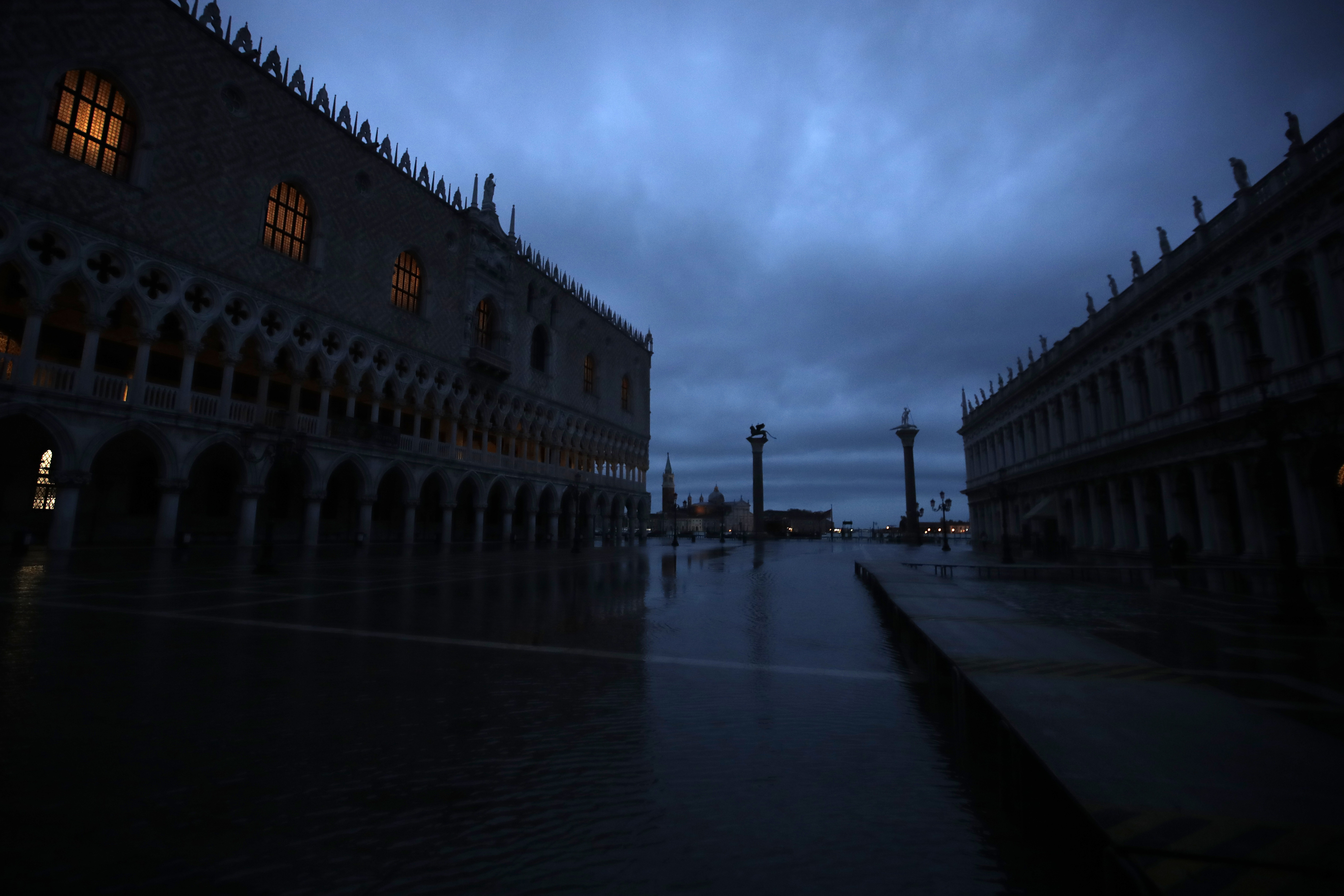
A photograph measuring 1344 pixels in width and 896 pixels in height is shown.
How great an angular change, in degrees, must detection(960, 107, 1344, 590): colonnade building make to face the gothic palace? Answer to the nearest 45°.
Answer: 0° — it already faces it

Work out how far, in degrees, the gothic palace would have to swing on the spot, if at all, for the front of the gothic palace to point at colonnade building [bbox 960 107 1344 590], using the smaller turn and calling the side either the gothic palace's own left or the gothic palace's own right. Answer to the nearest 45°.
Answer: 0° — it already faces it

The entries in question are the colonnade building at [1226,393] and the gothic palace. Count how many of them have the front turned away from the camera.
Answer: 0

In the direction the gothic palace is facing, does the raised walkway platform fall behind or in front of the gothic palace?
in front

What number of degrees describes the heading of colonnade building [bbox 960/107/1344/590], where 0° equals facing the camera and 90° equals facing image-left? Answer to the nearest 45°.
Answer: approximately 45°

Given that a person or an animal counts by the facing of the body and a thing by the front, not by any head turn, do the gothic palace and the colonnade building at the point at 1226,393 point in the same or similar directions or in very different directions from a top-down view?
very different directions
